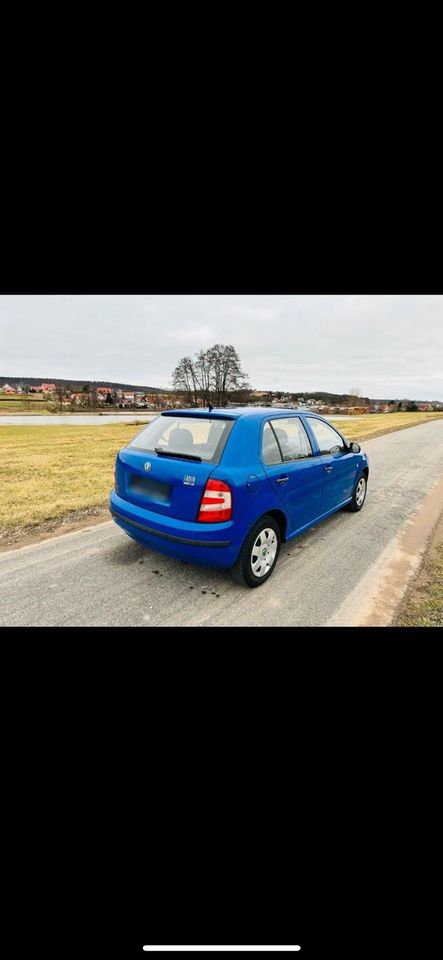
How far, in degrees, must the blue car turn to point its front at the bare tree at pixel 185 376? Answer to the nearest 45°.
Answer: approximately 45° to its left

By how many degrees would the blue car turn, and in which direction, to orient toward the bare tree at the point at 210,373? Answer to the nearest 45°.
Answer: approximately 45° to its left

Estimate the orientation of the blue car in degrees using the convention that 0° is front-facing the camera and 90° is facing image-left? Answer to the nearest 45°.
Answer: approximately 225°
